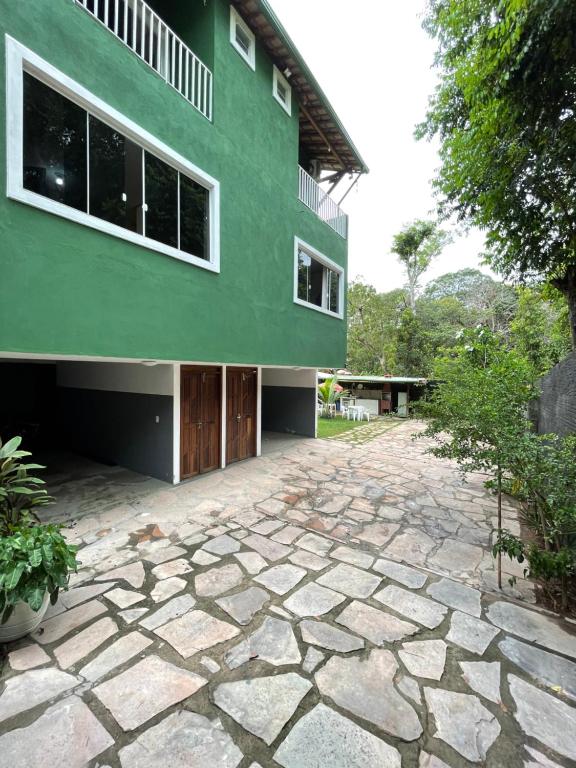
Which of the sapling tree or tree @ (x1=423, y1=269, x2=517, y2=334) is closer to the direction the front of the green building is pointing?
the sapling tree

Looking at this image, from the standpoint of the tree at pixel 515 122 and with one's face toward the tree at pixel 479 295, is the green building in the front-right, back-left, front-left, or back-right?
back-left

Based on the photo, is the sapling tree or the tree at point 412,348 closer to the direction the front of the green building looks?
the sapling tree

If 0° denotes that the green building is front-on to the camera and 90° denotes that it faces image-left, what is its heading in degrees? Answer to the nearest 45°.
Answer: approximately 315°
